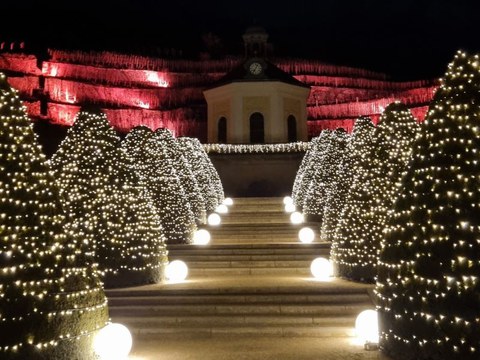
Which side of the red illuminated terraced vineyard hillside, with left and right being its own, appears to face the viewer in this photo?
front

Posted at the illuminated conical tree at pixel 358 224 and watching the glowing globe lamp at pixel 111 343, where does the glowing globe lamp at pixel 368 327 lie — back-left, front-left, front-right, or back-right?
front-left

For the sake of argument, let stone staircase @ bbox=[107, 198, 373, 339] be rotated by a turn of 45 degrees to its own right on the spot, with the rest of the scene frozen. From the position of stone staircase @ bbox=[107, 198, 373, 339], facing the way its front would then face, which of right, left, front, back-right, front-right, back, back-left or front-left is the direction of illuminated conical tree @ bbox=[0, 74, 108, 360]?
front

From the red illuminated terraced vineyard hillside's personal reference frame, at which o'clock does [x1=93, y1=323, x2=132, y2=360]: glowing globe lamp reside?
The glowing globe lamp is roughly at 12 o'clock from the red illuminated terraced vineyard hillside.

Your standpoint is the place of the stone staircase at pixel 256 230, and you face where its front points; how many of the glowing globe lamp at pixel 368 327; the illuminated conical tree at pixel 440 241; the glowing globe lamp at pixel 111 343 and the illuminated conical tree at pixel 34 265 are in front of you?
4

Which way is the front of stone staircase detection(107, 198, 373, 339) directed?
toward the camera

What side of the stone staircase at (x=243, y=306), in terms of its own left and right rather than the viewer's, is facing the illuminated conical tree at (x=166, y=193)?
back
